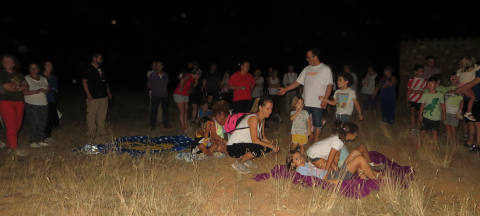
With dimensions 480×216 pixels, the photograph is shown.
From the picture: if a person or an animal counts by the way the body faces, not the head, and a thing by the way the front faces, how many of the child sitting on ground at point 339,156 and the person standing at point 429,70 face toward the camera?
1

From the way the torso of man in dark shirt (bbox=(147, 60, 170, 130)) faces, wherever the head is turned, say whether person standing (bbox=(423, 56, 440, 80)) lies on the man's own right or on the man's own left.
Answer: on the man's own left

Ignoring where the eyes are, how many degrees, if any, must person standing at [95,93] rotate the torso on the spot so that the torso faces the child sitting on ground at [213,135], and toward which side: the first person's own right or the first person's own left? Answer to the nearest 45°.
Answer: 0° — they already face them

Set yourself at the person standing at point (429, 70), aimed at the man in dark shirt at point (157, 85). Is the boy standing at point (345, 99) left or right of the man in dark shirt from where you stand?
left
